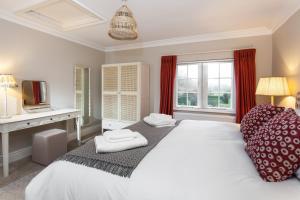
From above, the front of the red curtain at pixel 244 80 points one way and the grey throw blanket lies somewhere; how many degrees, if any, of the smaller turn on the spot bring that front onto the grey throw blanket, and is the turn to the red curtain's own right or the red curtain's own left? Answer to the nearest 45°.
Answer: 0° — it already faces it

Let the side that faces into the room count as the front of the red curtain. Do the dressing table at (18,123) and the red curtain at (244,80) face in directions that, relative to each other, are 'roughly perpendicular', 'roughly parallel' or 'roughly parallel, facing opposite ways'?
roughly perpendicular

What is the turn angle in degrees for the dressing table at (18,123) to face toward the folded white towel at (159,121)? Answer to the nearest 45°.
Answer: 0° — it already faces it

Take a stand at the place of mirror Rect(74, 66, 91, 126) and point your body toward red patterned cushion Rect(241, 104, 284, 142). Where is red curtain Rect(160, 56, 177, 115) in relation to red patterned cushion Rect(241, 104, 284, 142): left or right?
left

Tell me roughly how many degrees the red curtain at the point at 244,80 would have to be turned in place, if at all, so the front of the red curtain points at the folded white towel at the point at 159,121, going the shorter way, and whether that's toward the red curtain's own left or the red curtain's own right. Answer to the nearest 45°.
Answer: approximately 45° to the red curtain's own right

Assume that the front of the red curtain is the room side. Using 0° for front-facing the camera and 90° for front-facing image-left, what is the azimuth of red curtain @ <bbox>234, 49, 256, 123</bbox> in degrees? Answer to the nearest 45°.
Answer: approximately 0°

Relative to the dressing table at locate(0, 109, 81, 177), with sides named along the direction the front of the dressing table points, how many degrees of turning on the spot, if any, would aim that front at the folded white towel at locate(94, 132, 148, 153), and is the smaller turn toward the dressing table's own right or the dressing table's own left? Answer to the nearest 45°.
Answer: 0° — it already faces it

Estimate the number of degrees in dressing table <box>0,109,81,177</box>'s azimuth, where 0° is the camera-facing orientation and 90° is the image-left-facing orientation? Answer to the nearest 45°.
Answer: approximately 315°

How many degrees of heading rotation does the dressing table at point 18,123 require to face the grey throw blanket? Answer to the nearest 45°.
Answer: approximately 45° to its right

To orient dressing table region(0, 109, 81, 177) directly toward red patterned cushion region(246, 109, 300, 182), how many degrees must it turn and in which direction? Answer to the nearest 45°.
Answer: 0° — it already faces it
